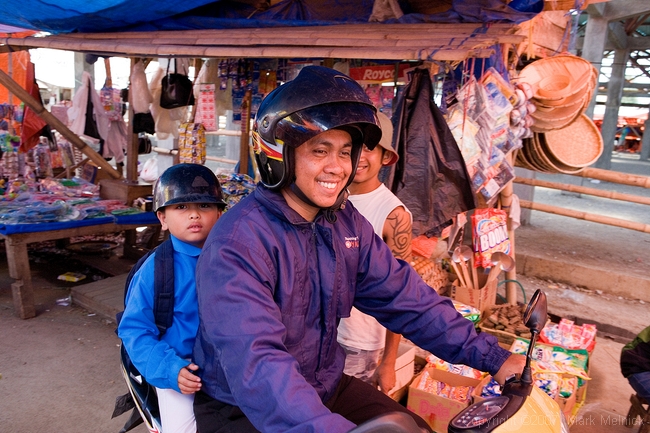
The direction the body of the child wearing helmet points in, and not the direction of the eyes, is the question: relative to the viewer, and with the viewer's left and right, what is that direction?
facing the viewer and to the right of the viewer

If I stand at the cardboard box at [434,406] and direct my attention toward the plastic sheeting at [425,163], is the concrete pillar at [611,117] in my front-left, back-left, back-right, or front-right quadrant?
front-right

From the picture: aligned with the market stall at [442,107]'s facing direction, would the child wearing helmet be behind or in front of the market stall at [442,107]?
in front

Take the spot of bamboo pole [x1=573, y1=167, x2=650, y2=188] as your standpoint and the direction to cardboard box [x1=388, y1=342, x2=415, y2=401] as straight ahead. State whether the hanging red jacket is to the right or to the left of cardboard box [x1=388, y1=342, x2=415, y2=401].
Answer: right

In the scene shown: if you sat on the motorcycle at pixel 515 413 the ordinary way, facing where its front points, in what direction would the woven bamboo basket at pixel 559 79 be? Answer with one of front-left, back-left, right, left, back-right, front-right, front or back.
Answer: back-left

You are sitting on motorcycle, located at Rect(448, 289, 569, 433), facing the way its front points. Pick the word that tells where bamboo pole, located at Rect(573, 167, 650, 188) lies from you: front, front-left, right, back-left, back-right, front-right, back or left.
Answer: back-left

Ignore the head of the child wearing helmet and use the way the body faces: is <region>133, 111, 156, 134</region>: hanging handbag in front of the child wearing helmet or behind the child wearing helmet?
behind

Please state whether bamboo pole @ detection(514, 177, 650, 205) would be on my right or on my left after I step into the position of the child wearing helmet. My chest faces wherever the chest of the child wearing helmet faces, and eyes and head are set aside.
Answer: on my left

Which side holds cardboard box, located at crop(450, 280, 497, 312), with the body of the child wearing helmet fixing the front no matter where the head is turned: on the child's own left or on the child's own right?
on the child's own left

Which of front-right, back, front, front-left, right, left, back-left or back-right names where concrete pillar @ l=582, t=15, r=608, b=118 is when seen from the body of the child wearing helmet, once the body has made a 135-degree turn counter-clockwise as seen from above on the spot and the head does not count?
front-right

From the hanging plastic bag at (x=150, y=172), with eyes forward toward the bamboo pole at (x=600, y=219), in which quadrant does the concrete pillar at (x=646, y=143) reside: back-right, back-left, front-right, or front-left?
front-left

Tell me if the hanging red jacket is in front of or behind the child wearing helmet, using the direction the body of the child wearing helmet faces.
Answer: behind

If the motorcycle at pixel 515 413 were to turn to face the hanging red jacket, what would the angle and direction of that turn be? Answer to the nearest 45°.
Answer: approximately 180°

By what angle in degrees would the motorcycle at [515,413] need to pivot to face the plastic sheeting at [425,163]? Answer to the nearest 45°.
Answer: approximately 135° to its left

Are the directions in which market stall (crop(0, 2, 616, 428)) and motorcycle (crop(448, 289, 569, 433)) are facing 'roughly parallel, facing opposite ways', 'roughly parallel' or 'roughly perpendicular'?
roughly parallel
